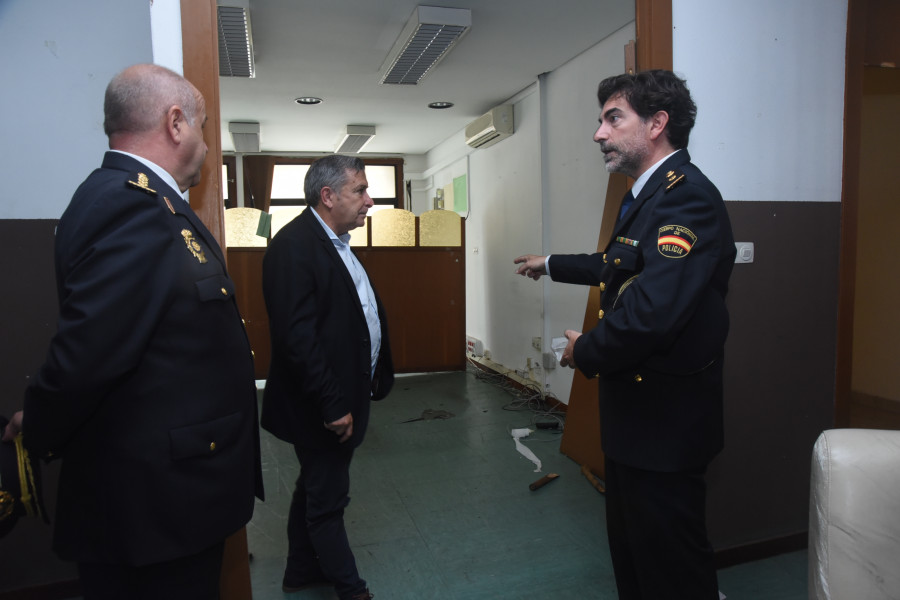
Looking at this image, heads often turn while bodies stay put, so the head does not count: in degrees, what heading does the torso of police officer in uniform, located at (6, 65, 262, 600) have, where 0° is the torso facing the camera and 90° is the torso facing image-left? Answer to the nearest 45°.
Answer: approximately 270°

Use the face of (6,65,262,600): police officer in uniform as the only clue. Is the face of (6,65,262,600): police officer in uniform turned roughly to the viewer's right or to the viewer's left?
to the viewer's right

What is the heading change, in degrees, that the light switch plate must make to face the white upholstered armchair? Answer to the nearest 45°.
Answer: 0° — it already faces it

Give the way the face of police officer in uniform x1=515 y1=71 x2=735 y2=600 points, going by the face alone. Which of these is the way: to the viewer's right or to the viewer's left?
to the viewer's left

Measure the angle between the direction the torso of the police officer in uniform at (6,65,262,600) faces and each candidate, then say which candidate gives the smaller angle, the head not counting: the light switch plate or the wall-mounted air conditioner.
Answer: the light switch plate

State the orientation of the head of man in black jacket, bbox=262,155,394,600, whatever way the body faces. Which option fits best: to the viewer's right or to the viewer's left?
to the viewer's right

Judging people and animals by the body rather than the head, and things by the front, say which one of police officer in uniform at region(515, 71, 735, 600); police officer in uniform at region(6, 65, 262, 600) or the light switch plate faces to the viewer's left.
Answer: police officer in uniform at region(515, 71, 735, 600)

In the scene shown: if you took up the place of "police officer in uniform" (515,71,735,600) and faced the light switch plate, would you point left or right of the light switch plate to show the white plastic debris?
left

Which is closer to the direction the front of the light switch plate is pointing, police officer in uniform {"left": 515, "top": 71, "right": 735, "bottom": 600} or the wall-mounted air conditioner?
the police officer in uniform

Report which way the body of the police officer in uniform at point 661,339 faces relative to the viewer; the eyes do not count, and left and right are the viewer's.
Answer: facing to the left of the viewer

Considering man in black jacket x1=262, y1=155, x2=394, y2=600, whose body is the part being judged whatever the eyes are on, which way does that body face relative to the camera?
to the viewer's right

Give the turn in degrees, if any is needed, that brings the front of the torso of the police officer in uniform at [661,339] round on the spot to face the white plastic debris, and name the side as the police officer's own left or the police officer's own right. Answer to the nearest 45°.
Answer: approximately 90° to the police officer's own right
